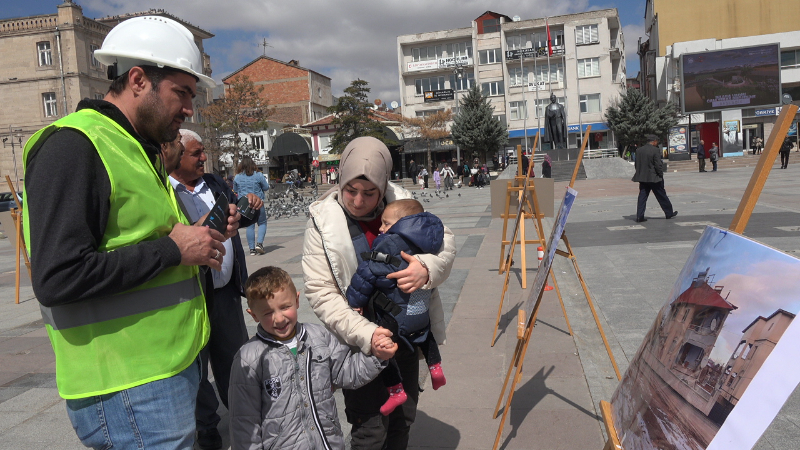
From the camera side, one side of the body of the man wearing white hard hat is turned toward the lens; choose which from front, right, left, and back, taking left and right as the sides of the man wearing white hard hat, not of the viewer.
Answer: right

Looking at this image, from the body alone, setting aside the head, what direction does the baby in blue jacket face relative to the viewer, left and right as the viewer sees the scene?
facing away from the viewer and to the left of the viewer

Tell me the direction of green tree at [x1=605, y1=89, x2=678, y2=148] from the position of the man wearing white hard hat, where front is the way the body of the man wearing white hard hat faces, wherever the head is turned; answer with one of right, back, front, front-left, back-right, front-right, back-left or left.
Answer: front-left

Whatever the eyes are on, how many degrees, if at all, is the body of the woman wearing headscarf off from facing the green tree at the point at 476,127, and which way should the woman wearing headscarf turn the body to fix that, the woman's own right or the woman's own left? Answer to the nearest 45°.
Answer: approximately 180°

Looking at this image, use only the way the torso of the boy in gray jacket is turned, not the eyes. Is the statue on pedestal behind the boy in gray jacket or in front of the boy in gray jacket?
behind

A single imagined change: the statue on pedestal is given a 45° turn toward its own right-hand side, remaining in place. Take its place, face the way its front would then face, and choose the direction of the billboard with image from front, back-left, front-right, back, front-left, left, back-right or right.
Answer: back

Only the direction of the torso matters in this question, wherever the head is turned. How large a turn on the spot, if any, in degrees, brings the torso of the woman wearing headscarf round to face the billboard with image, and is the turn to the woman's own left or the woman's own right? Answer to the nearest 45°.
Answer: approximately 135° to the woman's own left

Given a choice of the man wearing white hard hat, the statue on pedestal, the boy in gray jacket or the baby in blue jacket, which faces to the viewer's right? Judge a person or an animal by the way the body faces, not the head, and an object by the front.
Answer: the man wearing white hard hat
